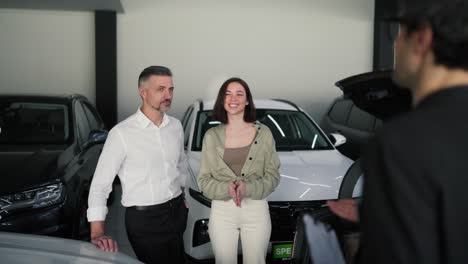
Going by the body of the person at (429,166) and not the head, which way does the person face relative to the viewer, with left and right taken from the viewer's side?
facing away from the viewer and to the left of the viewer

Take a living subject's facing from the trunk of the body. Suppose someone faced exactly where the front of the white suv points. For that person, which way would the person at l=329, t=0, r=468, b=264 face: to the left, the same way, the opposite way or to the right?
the opposite way

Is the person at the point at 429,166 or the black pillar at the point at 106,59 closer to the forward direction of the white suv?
the person

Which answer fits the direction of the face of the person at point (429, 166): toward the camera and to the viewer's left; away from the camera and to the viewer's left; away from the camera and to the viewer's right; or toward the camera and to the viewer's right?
away from the camera and to the viewer's left

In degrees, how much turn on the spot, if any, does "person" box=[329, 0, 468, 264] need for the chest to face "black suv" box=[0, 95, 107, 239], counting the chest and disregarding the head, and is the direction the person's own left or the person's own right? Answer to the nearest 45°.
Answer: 0° — they already face it

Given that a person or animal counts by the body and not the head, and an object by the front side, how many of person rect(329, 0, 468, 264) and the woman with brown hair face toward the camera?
1

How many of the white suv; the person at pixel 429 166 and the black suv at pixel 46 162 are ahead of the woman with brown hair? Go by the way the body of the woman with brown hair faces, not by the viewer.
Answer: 1

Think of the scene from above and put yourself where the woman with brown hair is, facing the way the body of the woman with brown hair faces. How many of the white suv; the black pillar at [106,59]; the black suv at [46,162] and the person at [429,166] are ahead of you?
1

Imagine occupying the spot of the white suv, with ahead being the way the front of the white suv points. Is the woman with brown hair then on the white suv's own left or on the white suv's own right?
on the white suv's own right

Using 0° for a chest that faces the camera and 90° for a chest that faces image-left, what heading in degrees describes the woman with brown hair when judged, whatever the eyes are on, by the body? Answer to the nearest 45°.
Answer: approximately 0°

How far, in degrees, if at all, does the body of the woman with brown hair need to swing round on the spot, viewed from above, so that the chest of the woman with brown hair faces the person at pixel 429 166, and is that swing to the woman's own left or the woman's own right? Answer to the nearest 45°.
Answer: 0° — they already face them

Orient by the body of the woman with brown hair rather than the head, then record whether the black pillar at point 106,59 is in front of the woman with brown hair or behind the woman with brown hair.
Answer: behind

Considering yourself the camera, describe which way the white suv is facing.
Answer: facing the viewer and to the right of the viewer
